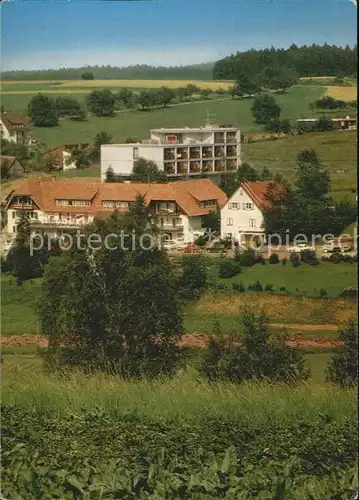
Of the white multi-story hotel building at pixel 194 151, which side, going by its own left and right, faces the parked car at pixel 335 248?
front

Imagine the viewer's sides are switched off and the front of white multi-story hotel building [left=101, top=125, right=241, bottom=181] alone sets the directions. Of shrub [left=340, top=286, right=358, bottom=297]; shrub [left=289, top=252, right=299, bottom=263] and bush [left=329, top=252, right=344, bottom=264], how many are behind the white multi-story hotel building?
0

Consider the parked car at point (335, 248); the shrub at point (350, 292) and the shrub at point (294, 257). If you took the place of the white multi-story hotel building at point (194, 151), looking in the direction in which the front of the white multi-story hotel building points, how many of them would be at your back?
0

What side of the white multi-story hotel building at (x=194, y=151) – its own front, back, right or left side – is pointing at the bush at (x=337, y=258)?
front

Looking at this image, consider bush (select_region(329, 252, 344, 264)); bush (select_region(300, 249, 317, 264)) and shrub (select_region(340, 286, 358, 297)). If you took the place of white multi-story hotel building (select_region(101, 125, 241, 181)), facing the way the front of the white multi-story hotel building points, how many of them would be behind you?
0

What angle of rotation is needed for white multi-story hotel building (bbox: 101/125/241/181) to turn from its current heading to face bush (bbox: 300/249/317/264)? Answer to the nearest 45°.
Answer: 0° — it already faces it

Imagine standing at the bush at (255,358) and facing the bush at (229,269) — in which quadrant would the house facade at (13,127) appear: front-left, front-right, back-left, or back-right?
front-left

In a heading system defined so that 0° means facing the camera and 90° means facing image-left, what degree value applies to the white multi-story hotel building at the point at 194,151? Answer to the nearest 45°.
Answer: approximately 315°

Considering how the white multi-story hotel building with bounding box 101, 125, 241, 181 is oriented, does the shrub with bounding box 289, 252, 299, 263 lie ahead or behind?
ahead
